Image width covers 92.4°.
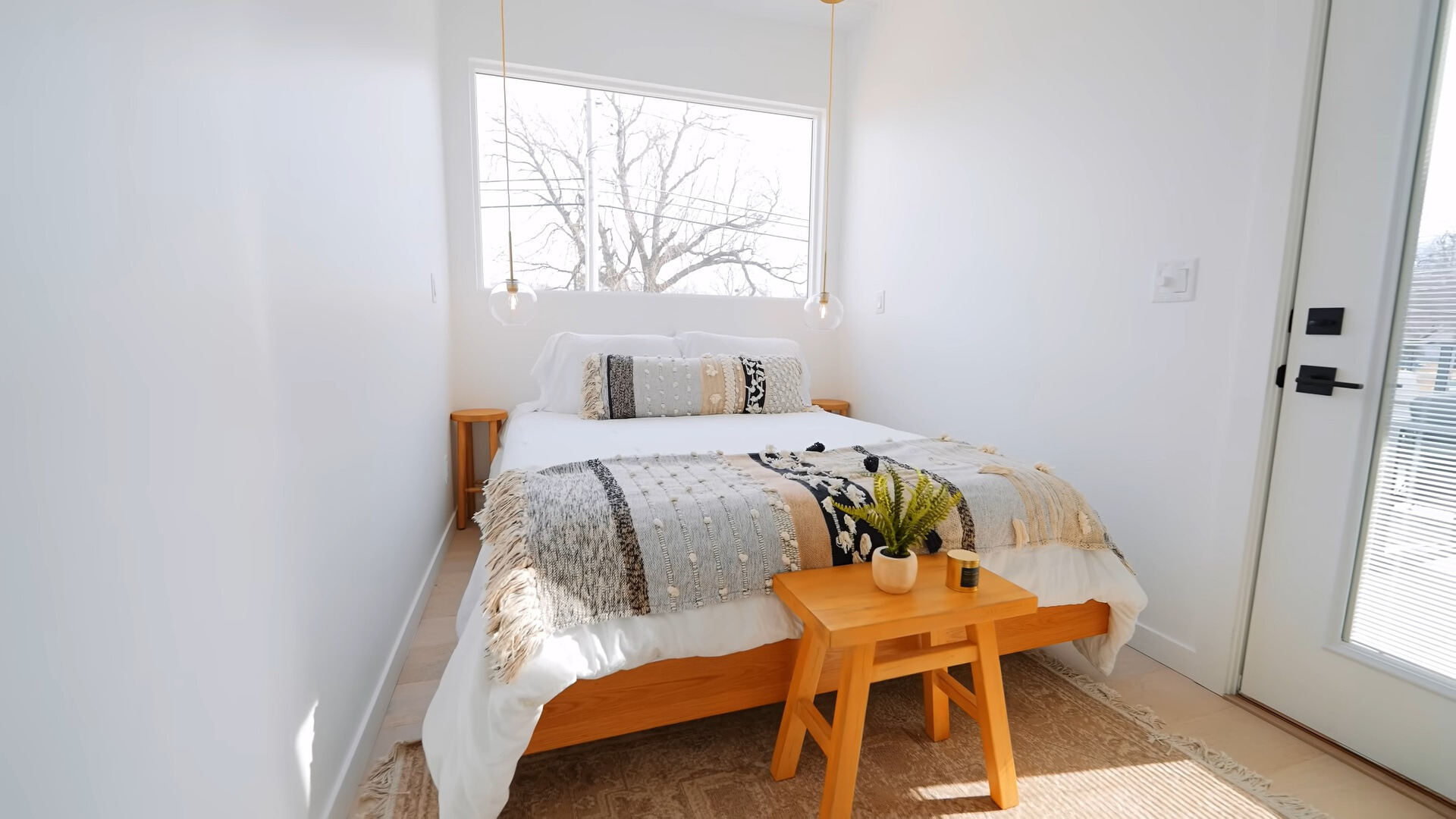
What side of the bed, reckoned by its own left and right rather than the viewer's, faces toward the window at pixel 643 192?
back

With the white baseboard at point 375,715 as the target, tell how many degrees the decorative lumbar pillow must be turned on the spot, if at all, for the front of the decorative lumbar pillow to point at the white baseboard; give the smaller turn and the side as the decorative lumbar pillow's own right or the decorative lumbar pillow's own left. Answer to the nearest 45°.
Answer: approximately 45° to the decorative lumbar pillow's own right

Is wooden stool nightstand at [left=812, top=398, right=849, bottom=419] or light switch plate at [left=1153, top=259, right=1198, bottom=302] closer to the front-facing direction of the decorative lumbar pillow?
the light switch plate

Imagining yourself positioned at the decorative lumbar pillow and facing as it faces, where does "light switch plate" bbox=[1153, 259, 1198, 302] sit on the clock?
The light switch plate is roughly at 10 o'clock from the decorative lumbar pillow.

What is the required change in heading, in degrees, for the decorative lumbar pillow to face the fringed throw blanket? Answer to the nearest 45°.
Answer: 0° — it already faces it

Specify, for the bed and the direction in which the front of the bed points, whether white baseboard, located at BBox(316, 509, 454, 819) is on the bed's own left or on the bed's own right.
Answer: on the bed's own right

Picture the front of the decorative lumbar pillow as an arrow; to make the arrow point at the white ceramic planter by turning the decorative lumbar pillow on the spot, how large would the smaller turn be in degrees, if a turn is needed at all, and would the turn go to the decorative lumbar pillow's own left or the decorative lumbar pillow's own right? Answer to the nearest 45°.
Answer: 0° — it already faces it

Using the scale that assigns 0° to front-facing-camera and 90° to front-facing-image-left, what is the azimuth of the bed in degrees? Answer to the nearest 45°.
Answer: approximately 0°

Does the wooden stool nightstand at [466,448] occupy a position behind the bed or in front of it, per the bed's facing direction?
behind

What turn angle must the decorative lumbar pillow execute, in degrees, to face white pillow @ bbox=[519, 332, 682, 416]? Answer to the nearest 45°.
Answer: approximately 135° to its right

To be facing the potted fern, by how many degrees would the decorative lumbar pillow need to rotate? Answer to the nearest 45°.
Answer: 0° — it already faces it
